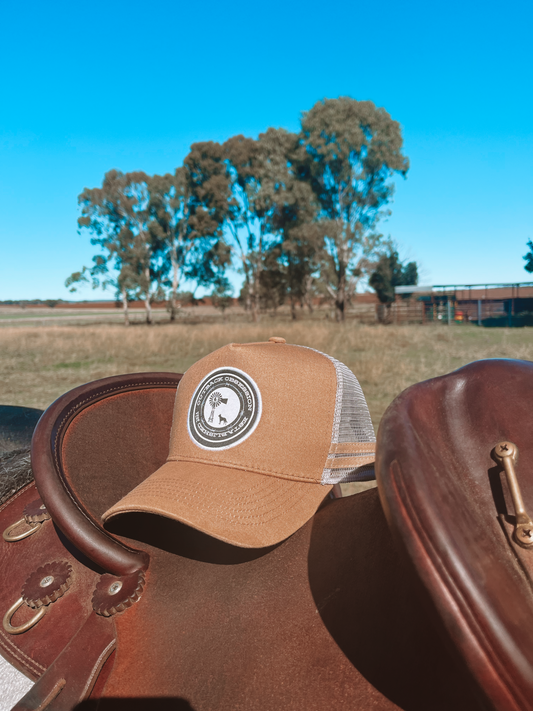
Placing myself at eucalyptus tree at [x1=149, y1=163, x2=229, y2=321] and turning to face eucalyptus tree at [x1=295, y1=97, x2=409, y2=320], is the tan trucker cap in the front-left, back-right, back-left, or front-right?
front-right

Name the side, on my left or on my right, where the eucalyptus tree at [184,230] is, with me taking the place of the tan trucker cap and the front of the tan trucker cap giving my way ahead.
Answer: on my right

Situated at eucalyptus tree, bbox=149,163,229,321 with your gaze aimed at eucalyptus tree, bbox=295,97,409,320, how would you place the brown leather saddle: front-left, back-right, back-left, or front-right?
front-right

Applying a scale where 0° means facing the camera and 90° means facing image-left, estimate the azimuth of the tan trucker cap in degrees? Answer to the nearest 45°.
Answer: approximately 45°

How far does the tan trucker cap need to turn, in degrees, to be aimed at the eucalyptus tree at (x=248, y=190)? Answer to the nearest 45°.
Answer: approximately 135° to its right

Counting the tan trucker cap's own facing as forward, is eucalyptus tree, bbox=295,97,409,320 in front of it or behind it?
behind

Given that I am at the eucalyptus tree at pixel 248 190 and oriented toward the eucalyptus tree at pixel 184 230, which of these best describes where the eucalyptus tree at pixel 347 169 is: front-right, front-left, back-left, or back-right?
back-left
